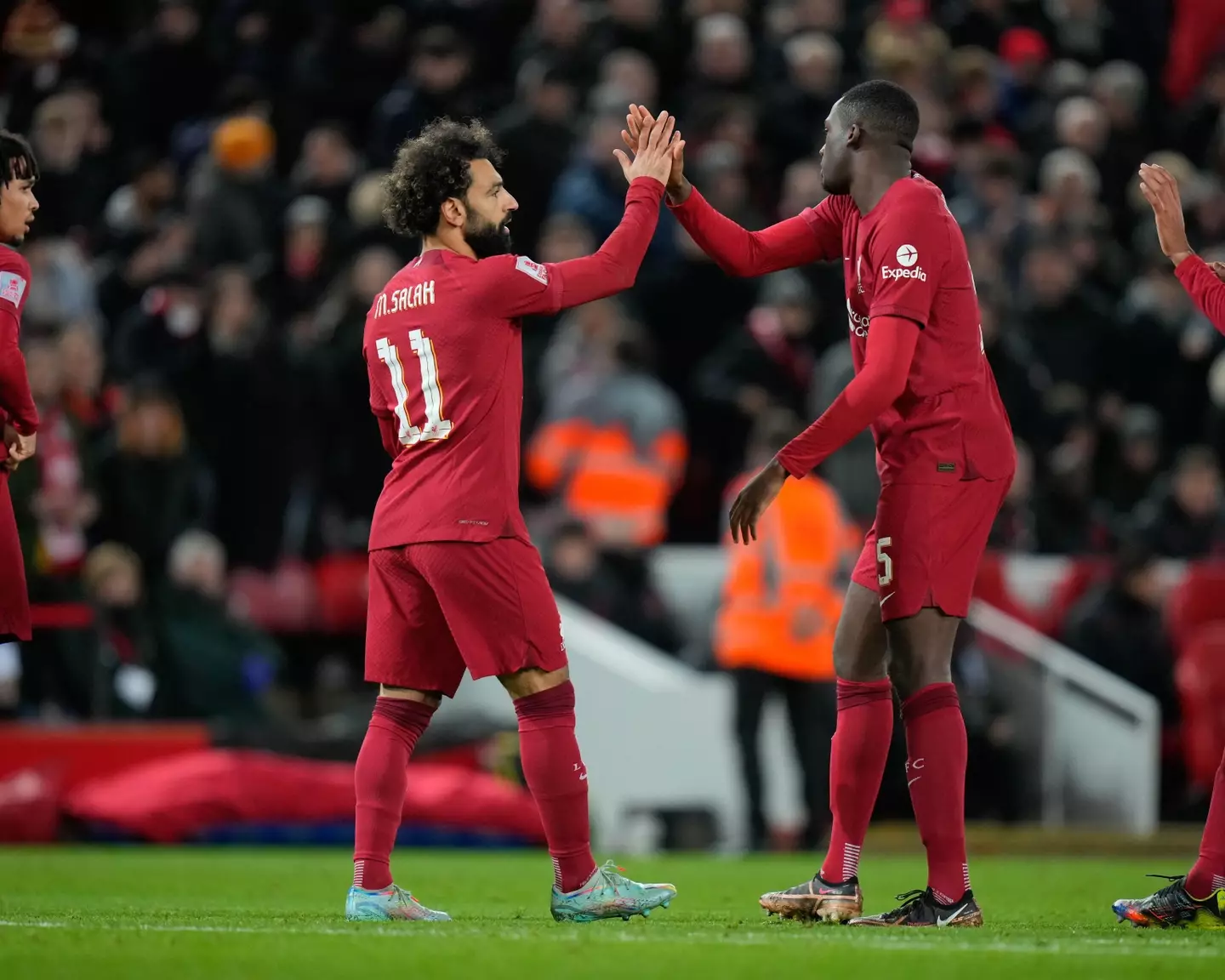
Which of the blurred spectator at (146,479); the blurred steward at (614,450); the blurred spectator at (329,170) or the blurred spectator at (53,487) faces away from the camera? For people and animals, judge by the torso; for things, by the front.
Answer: the blurred steward at (614,450)

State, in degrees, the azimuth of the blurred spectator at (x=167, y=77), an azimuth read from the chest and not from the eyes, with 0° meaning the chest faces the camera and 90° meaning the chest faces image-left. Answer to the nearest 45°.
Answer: approximately 0°

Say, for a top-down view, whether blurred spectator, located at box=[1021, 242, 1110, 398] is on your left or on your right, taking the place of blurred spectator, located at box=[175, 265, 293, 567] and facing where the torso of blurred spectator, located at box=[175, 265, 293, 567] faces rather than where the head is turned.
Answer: on your left

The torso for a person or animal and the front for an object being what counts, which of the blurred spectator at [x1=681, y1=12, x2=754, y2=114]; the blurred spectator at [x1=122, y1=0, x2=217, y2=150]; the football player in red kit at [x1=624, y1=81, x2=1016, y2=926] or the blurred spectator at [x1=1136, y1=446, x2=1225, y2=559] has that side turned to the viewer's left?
the football player in red kit

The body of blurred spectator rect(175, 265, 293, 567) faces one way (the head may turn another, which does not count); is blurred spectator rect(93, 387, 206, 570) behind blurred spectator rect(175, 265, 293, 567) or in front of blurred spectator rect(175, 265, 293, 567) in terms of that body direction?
in front

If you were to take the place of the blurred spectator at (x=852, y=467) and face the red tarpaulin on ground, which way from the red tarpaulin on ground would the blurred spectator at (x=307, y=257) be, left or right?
right

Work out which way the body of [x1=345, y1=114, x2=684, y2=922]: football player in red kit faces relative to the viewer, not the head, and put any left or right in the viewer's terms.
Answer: facing away from the viewer and to the right of the viewer

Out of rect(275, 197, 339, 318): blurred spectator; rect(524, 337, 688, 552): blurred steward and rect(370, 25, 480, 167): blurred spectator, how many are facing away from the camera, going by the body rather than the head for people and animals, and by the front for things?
1

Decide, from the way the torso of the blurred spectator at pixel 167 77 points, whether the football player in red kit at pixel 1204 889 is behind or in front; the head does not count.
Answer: in front
